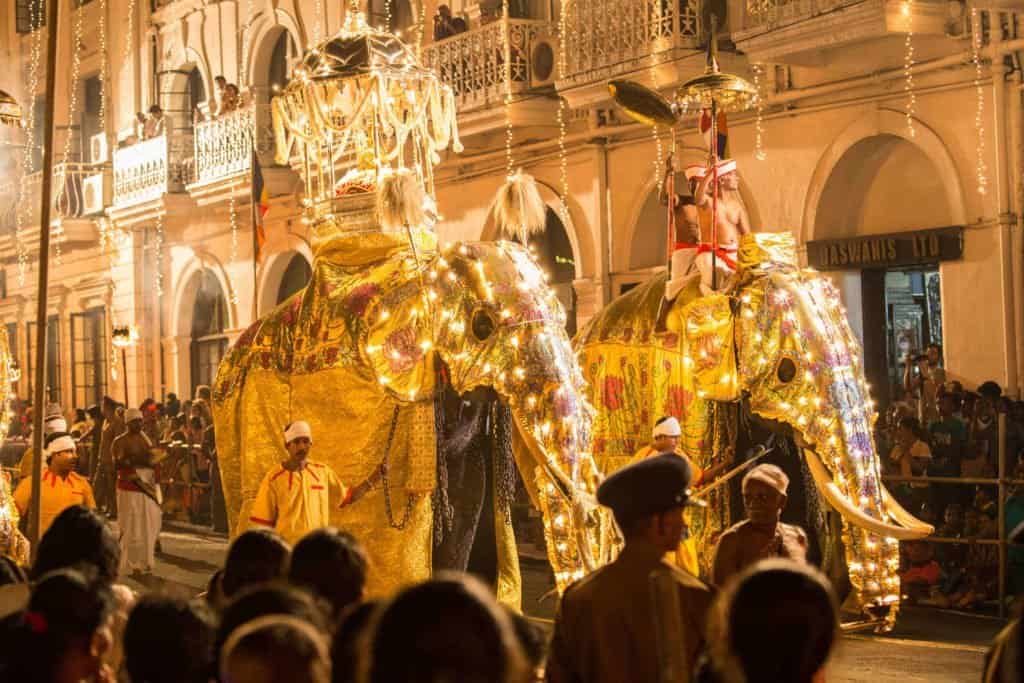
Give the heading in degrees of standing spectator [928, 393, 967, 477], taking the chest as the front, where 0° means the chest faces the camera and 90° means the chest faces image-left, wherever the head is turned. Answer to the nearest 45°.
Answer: approximately 45°

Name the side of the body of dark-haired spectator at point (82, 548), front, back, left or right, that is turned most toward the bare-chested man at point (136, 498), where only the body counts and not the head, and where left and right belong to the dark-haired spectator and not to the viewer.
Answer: front

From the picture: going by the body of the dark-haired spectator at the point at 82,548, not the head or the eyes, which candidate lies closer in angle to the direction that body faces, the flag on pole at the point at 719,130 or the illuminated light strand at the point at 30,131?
the illuminated light strand

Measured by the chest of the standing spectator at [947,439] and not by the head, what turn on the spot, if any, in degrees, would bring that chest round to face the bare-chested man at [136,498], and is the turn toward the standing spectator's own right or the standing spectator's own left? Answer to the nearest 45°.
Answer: approximately 45° to the standing spectator's own right

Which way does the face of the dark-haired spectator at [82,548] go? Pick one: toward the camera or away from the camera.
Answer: away from the camera

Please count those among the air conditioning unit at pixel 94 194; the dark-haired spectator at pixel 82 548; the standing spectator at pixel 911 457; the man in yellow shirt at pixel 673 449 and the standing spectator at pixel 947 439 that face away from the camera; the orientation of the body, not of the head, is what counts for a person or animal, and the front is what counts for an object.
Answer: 1

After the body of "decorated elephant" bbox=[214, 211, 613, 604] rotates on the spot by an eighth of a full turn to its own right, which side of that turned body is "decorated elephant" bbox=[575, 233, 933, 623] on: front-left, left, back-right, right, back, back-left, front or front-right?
left

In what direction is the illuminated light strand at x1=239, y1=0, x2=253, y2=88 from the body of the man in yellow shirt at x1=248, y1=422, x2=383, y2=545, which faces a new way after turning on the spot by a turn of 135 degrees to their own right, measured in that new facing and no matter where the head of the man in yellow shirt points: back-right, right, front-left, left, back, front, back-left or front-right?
front-right

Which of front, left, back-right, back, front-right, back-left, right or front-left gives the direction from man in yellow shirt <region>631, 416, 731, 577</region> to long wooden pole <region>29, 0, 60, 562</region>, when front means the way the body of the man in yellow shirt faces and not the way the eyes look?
right
